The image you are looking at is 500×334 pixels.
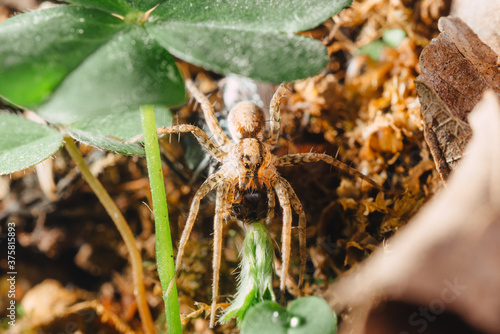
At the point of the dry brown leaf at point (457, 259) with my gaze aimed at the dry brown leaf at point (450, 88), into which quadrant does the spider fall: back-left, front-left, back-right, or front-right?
front-left

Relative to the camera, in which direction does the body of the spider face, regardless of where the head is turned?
toward the camera

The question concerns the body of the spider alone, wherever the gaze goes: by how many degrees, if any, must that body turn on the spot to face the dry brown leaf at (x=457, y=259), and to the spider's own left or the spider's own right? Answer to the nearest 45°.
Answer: approximately 45° to the spider's own left

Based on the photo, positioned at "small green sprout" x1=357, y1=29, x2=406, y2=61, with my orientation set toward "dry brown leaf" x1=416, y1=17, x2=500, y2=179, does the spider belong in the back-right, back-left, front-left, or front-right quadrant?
front-right

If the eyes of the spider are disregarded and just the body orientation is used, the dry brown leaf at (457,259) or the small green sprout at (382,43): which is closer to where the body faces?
the dry brown leaf

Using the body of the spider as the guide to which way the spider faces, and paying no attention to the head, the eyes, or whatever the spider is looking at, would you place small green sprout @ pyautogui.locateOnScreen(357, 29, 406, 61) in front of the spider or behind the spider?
behind

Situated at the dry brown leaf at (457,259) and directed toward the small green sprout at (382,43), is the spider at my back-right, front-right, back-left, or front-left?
front-left
